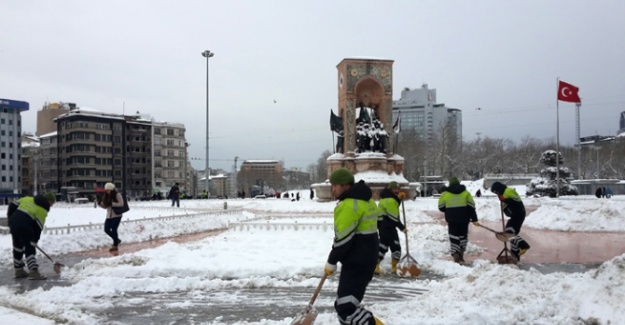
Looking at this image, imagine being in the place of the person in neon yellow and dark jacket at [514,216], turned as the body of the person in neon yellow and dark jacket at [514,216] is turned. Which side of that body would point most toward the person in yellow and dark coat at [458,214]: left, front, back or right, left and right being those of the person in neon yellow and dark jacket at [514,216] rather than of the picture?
front

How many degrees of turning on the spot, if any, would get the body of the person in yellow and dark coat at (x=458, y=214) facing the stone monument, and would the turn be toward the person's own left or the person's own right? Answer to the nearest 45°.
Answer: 0° — they already face it

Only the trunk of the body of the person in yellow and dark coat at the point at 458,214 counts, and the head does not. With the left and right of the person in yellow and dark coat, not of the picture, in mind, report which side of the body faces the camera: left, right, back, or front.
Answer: back

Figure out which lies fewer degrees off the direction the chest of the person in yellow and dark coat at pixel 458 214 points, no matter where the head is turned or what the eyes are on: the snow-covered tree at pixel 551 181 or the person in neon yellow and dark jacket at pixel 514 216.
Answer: the snow-covered tree

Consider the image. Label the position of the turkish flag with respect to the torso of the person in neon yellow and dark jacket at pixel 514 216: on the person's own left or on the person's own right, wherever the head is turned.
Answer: on the person's own right

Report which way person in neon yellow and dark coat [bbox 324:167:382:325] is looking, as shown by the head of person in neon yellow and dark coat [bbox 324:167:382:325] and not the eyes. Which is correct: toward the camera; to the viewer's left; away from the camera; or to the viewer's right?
to the viewer's left

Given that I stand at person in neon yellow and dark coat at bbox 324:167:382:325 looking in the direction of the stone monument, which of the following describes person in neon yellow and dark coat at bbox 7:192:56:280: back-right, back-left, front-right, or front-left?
front-left

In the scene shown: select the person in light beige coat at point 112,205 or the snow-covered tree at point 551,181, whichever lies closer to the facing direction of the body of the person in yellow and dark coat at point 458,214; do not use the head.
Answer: the snow-covered tree

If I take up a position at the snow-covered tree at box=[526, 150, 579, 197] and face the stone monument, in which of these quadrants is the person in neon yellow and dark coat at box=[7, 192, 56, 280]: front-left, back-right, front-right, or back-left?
front-left

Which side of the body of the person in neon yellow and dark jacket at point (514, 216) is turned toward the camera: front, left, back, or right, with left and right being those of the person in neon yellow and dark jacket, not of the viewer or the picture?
left

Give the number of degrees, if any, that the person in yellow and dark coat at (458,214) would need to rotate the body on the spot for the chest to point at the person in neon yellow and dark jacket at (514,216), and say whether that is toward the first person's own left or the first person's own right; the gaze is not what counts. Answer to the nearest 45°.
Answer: approximately 90° to the first person's own right

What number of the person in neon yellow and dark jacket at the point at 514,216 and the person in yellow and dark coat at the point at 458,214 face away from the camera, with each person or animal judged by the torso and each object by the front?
1

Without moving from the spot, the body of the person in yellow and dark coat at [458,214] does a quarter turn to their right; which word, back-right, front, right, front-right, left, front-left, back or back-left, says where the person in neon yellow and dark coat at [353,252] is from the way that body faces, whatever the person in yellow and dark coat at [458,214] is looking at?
right

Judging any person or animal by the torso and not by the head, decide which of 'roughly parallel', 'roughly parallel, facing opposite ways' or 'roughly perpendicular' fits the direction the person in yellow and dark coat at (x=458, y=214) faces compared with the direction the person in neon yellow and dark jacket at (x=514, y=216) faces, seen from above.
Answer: roughly perpendicular

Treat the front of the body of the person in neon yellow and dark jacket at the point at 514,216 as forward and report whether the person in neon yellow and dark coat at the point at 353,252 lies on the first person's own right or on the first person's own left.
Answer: on the first person's own left
